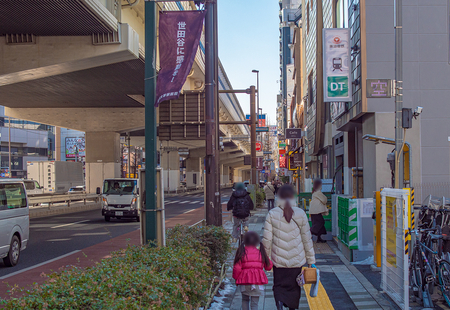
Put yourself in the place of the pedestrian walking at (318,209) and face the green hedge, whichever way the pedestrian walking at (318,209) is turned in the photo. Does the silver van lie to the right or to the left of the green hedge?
right

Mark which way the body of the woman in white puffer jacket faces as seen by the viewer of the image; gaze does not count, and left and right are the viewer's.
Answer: facing away from the viewer

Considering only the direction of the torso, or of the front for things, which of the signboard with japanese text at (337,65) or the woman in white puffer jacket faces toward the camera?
the signboard with japanese text

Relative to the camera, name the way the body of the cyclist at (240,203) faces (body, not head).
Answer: away from the camera

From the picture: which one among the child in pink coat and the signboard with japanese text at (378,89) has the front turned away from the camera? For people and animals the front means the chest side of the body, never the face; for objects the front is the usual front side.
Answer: the child in pink coat

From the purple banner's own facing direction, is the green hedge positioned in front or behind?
in front

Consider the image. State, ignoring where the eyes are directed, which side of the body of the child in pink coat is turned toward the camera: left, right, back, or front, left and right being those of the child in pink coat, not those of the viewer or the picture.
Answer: back

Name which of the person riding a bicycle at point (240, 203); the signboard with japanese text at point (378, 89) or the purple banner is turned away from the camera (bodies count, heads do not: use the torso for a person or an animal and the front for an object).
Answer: the person riding a bicycle

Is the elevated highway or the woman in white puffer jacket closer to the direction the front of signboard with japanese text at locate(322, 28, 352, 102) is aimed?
the woman in white puffer jacket

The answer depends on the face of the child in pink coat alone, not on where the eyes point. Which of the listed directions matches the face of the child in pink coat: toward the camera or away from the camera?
away from the camera

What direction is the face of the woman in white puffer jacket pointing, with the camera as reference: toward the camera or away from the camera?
away from the camera

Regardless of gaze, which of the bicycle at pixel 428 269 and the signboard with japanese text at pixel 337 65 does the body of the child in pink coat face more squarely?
the signboard with japanese text

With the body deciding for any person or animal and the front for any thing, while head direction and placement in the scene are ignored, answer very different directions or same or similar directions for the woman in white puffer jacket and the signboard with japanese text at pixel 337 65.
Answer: very different directions

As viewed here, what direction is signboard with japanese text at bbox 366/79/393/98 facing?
toward the camera
